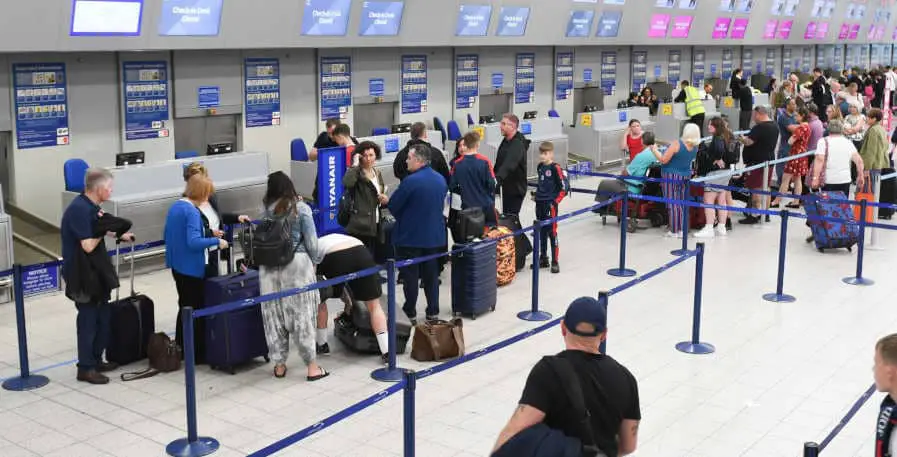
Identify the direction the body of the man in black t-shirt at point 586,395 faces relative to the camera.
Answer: away from the camera

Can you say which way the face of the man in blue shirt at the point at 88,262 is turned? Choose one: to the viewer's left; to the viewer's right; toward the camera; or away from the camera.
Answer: to the viewer's right

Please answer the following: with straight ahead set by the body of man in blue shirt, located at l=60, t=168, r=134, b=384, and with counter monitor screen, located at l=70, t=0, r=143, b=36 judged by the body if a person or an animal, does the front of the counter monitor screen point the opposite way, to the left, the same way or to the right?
to the right

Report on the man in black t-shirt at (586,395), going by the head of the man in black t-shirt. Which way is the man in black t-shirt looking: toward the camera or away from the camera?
away from the camera

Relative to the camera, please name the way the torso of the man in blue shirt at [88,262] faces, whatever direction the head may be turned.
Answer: to the viewer's right

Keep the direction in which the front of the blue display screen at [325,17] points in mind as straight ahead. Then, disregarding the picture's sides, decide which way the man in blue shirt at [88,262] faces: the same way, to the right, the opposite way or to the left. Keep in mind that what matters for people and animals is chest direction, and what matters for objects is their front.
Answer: to the left

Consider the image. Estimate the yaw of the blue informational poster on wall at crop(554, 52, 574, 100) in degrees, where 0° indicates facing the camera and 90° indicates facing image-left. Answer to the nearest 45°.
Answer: approximately 315°

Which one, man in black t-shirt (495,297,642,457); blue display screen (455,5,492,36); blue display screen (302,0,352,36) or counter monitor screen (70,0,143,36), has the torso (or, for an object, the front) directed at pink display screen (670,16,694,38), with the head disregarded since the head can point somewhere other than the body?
the man in black t-shirt

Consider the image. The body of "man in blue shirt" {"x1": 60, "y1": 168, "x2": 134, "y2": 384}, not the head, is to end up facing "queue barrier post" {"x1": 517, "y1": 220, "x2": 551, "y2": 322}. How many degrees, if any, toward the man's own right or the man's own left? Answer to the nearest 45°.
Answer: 0° — they already face it

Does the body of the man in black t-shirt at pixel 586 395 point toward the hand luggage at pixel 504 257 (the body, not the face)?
yes
